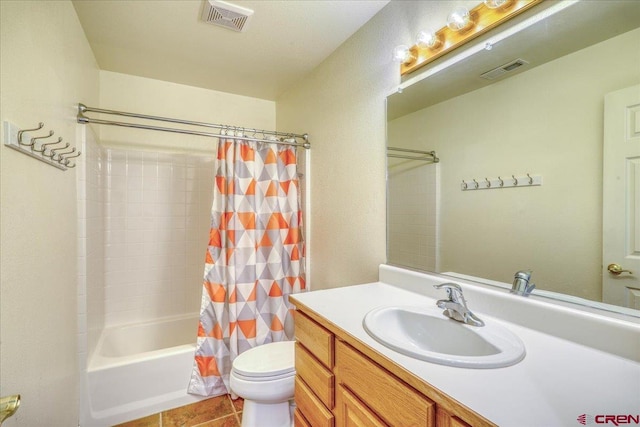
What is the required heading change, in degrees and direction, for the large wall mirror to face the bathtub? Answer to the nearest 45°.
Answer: approximately 45° to its right

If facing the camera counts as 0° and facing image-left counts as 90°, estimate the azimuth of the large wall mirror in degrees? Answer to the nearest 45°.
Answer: approximately 45°

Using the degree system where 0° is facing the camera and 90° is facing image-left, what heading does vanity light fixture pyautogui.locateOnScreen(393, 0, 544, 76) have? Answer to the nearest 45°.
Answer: approximately 45°

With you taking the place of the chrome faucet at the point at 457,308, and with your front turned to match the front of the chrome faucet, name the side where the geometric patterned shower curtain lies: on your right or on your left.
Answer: on your right

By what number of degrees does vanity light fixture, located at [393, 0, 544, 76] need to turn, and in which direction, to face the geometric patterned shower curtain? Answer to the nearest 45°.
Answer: approximately 45° to its right
